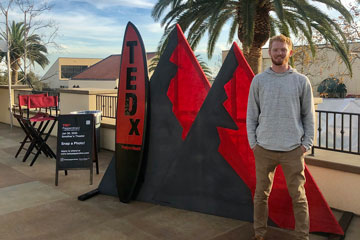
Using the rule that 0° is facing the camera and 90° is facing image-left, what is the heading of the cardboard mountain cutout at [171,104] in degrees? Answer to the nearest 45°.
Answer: approximately 0°

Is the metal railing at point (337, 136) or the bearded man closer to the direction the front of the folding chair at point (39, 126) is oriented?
the bearded man

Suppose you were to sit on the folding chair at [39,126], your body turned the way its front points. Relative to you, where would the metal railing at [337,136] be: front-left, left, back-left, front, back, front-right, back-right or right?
left

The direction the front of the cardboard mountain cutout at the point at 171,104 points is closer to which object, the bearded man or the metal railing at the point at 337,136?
the bearded man

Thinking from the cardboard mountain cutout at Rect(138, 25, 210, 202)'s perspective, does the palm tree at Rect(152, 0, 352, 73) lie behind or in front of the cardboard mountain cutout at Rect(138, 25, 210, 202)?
behind

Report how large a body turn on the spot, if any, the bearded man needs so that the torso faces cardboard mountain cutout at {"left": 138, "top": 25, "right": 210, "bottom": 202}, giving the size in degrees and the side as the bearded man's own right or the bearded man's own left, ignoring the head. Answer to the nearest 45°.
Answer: approximately 135° to the bearded man's own right

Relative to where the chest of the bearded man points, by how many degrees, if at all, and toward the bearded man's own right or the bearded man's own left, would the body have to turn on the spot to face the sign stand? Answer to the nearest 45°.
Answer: approximately 135° to the bearded man's own right

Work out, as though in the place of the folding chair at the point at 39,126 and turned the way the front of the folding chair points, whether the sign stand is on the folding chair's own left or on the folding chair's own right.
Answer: on the folding chair's own left

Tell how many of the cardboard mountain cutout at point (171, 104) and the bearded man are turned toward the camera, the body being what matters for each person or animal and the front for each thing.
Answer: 2

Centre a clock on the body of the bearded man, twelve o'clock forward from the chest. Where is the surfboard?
The surfboard is roughly at 4 o'clock from the bearded man.

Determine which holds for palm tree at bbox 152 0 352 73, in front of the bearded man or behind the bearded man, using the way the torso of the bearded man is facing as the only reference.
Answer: behind

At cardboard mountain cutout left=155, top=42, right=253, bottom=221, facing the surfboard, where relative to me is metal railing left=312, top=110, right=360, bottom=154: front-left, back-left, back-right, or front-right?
back-right

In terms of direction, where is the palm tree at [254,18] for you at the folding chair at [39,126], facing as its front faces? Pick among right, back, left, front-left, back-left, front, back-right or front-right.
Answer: back-left
